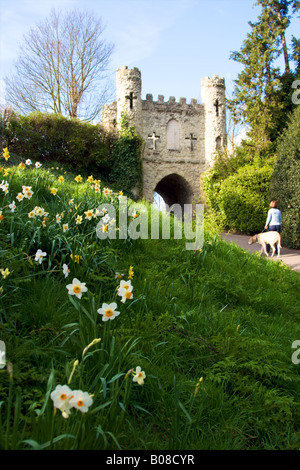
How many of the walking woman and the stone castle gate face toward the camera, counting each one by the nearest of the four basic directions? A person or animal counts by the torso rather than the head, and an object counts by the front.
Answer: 1

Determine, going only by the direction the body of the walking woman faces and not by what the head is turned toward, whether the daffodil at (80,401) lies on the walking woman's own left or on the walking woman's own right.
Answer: on the walking woman's own left

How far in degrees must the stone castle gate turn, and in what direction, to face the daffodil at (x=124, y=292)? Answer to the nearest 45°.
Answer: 0° — it already faces it

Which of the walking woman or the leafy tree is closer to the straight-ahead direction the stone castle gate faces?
the walking woman

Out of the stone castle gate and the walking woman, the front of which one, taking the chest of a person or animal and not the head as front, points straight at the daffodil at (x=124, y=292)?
the stone castle gate

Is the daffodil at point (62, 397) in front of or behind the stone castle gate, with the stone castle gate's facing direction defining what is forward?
in front
